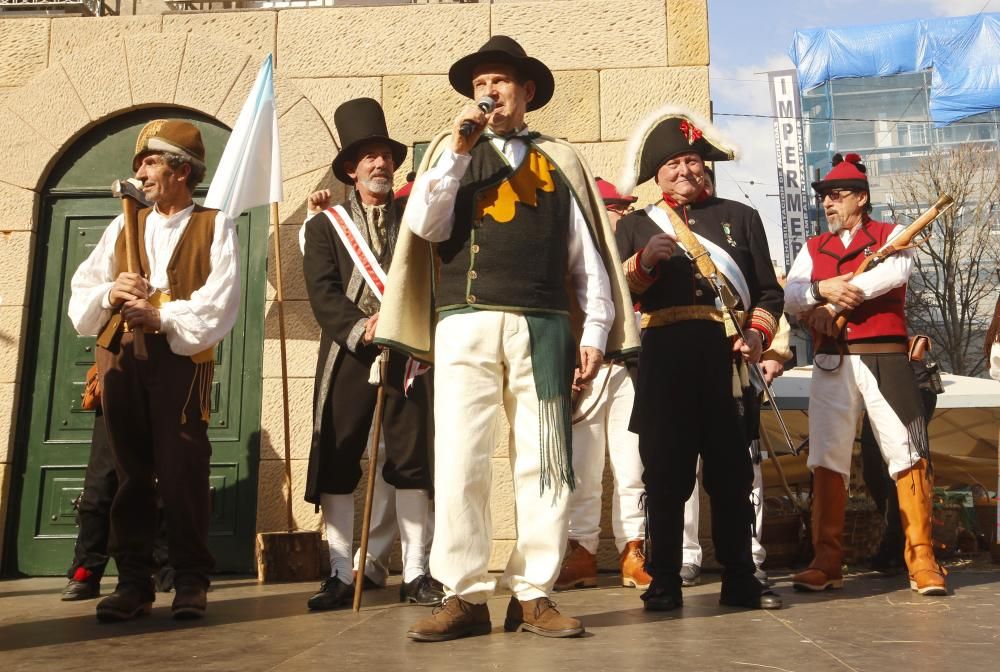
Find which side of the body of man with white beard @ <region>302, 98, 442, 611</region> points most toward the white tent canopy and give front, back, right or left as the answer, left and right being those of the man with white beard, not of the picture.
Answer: left

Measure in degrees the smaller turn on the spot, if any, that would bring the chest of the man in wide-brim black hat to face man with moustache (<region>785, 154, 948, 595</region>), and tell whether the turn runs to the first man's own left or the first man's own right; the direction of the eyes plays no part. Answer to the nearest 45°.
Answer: approximately 135° to the first man's own left

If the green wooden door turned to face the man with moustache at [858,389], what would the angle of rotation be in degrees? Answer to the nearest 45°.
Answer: approximately 45° to its left

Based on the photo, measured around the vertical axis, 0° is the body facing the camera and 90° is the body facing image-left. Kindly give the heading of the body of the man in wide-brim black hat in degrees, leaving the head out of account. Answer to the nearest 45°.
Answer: approximately 0°

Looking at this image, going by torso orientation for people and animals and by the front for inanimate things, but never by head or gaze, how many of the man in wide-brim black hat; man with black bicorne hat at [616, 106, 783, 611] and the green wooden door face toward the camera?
3

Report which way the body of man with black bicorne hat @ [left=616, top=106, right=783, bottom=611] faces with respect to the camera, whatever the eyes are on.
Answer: toward the camera

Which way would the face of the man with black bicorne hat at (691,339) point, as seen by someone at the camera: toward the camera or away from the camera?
toward the camera

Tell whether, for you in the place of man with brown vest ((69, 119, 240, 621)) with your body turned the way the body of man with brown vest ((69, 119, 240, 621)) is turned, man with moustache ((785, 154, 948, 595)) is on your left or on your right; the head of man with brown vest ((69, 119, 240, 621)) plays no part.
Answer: on your left

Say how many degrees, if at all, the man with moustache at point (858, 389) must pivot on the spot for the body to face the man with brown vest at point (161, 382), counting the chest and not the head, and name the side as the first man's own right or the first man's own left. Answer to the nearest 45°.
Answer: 0° — they already face them

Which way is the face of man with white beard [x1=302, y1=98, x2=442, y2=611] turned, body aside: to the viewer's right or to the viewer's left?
to the viewer's right

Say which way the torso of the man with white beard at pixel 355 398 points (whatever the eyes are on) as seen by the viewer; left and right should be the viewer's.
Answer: facing the viewer and to the right of the viewer

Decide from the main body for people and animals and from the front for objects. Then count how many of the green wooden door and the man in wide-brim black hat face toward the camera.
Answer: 2

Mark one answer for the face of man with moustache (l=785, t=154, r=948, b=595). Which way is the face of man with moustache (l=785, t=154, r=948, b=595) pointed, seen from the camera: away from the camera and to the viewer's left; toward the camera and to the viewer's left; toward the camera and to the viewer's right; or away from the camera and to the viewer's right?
toward the camera and to the viewer's left

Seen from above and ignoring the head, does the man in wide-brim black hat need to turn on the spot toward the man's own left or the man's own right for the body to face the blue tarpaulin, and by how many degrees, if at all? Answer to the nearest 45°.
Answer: approximately 135° to the man's own left

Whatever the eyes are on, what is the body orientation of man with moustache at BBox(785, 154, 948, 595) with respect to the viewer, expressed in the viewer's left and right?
facing the viewer and to the left of the viewer
